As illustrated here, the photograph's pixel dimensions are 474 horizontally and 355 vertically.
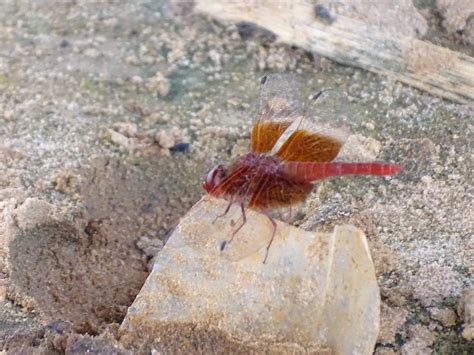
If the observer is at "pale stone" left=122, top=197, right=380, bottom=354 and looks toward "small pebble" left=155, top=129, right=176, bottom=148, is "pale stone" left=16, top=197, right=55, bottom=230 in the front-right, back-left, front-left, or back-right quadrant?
front-left

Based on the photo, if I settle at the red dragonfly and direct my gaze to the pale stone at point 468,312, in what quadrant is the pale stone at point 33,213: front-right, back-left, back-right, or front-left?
back-right

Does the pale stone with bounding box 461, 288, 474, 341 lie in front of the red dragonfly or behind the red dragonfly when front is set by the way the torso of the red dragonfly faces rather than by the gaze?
behind

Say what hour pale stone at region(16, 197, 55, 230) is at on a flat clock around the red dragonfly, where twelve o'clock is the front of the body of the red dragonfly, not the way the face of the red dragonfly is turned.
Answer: The pale stone is roughly at 12 o'clock from the red dragonfly.

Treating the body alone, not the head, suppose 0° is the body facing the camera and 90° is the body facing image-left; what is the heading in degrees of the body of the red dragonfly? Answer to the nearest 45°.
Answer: approximately 90°

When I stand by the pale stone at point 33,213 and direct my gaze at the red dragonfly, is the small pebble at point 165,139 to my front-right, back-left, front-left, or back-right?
front-left

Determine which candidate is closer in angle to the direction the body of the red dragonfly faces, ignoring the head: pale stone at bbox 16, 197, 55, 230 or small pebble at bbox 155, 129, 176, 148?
the pale stone

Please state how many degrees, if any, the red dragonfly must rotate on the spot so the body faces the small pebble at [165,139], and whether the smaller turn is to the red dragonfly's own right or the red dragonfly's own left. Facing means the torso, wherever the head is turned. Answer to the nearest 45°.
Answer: approximately 45° to the red dragonfly's own right
